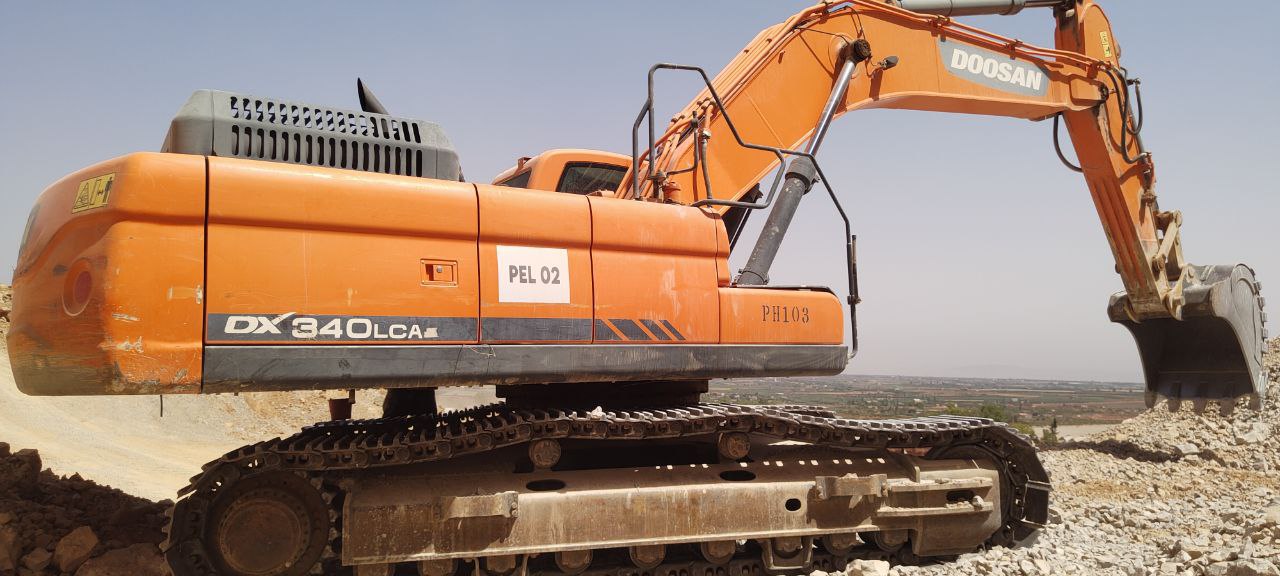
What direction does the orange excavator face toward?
to the viewer's right

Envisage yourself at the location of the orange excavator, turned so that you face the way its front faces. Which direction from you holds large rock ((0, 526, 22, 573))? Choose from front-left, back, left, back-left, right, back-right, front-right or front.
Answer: back

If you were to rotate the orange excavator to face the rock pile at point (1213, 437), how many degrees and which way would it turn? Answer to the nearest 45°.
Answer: approximately 45° to its left

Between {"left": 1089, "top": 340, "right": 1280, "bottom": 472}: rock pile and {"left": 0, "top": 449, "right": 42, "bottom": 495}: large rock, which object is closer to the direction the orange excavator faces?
the rock pile

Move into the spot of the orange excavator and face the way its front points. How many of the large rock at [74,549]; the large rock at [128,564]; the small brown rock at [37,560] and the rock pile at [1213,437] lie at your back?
3

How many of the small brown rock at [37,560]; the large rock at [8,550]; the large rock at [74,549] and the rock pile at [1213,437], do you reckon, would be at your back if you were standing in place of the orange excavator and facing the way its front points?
3

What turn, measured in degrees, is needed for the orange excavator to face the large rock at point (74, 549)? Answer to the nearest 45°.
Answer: approximately 180°

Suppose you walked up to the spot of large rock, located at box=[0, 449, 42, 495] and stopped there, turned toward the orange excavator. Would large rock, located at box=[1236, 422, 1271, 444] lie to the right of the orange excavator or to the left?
left

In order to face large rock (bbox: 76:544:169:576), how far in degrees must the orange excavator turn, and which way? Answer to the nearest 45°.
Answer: approximately 180°

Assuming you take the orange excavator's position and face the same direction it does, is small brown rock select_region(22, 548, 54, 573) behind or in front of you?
behind

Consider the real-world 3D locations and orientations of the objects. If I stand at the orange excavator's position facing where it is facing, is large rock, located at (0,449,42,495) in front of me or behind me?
behind
